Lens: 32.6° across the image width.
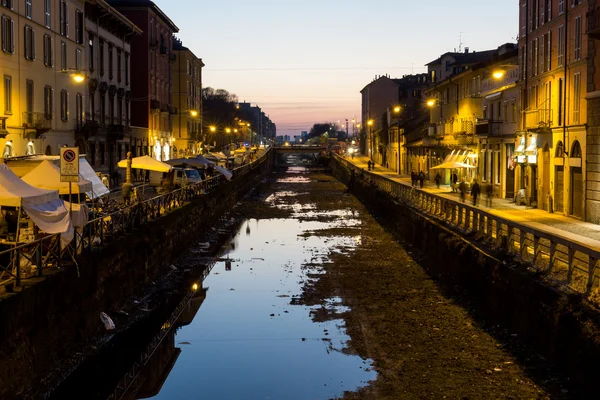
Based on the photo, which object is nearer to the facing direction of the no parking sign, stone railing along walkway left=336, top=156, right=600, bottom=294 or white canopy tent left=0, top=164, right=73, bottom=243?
the white canopy tent

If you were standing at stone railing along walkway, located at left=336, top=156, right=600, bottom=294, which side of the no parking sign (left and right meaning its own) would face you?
left

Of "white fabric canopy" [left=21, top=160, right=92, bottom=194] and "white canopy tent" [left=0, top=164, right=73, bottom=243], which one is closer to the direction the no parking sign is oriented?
the white canopy tent

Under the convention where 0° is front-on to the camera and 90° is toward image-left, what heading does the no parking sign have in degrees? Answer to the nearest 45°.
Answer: approximately 0°

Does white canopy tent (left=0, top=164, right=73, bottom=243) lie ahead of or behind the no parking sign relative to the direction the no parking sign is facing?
ahead
